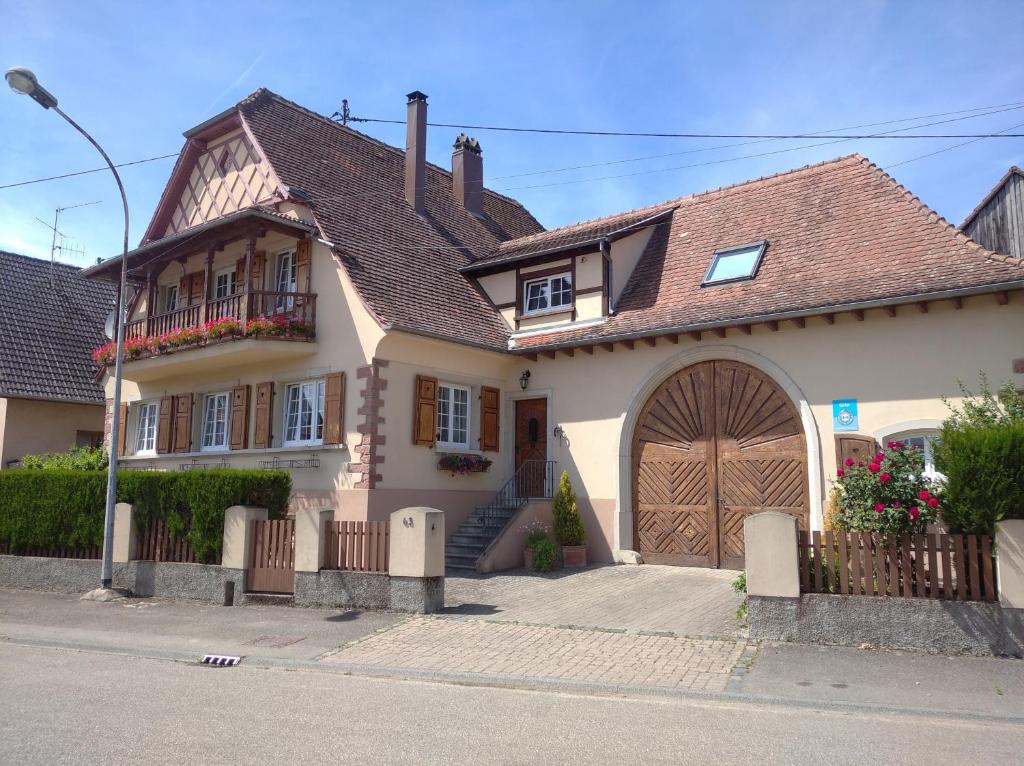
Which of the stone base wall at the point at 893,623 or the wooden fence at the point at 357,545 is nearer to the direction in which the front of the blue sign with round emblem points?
the stone base wall

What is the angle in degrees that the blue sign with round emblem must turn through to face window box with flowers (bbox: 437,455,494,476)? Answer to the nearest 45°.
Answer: approximately 90° to its right

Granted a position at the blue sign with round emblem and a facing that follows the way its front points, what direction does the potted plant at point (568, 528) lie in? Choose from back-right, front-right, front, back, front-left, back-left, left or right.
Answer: right

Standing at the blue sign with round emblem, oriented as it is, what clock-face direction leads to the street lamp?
The street lamp is roughly at 2 o'clock from the blue sign with round emblem.

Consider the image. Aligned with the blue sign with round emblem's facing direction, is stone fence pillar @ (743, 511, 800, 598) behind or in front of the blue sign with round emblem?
in front

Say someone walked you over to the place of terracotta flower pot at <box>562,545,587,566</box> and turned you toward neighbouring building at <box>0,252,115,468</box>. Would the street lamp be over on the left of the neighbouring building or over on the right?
left

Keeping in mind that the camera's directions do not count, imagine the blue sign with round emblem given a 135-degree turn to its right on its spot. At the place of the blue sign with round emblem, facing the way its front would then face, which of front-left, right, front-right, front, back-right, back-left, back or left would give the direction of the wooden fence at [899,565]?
back-left

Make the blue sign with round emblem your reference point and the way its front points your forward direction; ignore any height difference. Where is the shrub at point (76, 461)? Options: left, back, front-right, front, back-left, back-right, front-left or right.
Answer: right

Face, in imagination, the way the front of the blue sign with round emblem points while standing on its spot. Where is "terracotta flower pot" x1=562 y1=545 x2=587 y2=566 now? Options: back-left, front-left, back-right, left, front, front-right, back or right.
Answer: right

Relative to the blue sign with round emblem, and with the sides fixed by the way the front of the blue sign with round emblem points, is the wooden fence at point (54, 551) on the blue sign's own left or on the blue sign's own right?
on the blue sign's own right

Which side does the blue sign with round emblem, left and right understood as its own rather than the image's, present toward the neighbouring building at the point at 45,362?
right

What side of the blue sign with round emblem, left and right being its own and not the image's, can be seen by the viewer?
front

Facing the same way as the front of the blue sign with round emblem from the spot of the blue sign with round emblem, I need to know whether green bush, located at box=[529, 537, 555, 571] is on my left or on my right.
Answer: on my right

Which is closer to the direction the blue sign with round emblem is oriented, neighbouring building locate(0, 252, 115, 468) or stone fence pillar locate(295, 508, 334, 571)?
the stone fence pillar

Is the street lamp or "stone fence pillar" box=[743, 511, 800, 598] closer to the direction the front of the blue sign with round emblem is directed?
the stone fence pillar
